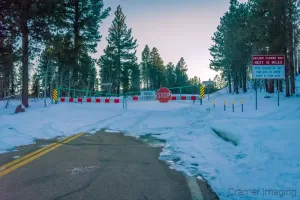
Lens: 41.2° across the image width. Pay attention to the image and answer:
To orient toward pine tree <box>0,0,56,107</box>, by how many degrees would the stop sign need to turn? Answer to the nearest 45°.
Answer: approximately 45° to its right

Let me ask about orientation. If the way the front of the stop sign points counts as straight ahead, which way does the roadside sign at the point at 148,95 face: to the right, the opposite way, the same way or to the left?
the same way

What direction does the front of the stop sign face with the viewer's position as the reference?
facing the viewer

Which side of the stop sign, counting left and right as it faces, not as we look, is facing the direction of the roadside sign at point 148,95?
right

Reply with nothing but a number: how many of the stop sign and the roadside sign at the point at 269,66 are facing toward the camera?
2

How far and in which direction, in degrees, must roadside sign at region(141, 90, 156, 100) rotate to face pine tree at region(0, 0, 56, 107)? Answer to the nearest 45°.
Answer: approximately 45° to its right

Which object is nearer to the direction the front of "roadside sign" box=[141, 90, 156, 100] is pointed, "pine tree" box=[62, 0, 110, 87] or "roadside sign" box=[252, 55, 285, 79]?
the roadside sign

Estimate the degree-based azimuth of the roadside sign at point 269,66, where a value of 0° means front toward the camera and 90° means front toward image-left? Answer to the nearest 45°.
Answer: approximately 0°

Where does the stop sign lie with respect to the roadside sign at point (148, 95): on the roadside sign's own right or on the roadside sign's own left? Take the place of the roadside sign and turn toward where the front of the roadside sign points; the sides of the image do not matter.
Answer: on the roadside sign's own left

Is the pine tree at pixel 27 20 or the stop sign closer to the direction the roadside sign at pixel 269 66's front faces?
the pine tree

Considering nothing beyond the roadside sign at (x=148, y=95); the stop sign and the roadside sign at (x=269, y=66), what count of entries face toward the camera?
3

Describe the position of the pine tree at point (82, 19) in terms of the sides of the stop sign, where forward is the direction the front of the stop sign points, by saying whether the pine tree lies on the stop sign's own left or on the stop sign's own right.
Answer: on the stop sign's own right
